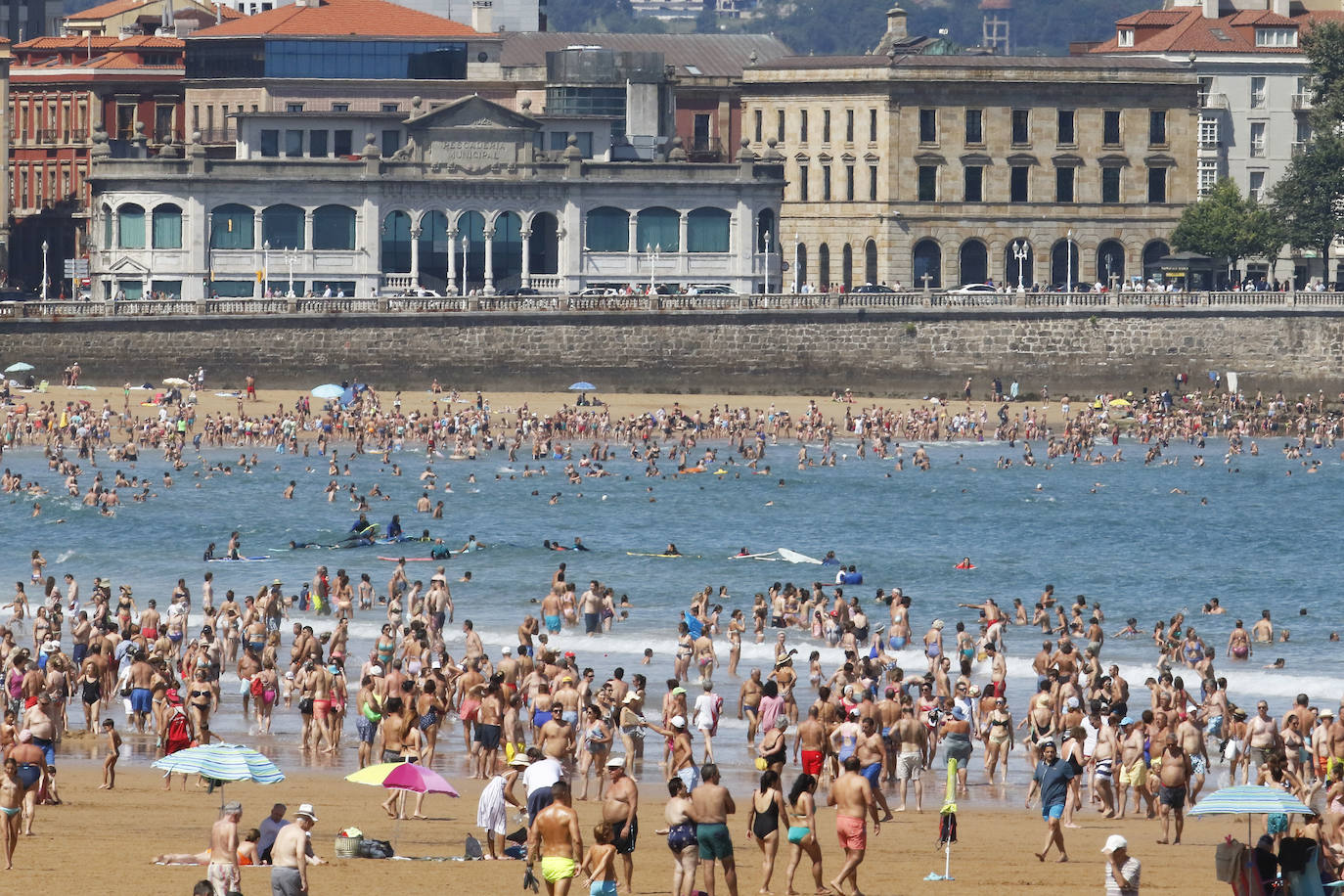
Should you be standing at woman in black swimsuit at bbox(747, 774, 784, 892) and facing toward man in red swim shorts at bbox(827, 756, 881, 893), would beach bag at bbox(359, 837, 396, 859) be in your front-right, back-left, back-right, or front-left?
back-left

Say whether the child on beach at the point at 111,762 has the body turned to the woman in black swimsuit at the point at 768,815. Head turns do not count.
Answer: no

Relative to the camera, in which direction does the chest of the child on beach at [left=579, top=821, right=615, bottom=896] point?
away from the camera

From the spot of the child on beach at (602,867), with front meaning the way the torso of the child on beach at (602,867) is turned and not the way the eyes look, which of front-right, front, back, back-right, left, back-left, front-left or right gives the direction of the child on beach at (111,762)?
front-left

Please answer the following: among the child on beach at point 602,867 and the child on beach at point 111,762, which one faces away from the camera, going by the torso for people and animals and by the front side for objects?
the child on beach at point 602,867

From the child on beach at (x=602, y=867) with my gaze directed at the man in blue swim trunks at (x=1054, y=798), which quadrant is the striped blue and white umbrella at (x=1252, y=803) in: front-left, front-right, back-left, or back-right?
front-right
